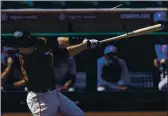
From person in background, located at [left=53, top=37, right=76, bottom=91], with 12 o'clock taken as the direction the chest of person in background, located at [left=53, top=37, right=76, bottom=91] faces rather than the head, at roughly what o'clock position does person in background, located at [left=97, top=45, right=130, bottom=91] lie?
person in background, located at [left=97, top=45, right=130, bottom=91] is roughly at 9 o'clock from person in background, located at [left=53, top=37, right=76, bottom=91].

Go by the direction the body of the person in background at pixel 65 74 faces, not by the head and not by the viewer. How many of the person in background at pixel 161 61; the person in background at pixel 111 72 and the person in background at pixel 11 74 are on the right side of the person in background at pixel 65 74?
1

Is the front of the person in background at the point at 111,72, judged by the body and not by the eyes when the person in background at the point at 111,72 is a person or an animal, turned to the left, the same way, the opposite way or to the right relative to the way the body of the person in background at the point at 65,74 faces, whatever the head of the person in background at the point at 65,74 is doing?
the same way

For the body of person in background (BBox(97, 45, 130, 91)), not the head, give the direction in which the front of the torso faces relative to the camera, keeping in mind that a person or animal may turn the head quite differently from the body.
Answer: toward the camera

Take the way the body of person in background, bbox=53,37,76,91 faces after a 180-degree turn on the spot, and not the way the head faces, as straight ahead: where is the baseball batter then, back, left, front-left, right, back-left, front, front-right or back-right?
back

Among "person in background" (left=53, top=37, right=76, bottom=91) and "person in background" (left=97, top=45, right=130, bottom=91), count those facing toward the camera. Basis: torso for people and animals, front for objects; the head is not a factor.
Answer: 2

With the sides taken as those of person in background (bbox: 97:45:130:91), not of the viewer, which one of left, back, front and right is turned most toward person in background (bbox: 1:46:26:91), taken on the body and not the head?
right

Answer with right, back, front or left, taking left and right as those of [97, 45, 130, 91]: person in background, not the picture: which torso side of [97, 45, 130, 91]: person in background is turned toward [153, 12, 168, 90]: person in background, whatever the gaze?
left

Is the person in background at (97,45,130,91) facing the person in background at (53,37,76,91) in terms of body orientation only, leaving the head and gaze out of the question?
no

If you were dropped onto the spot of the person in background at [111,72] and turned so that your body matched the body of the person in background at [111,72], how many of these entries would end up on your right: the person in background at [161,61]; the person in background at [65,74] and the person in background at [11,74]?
2

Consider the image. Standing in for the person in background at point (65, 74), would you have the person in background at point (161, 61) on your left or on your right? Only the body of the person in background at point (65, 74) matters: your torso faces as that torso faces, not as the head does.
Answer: on your left

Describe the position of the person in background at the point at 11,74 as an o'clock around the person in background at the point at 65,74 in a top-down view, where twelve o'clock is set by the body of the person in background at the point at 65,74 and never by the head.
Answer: the person in background at the point at 11,74 is roughly at 3 o'clock from the person in background at the point at 65,74.

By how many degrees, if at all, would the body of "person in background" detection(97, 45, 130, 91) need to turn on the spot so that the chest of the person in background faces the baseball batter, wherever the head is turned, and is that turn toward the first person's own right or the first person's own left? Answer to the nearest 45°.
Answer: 0° — they already face them

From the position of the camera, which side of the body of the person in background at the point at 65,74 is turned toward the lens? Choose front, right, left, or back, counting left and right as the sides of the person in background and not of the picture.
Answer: front
